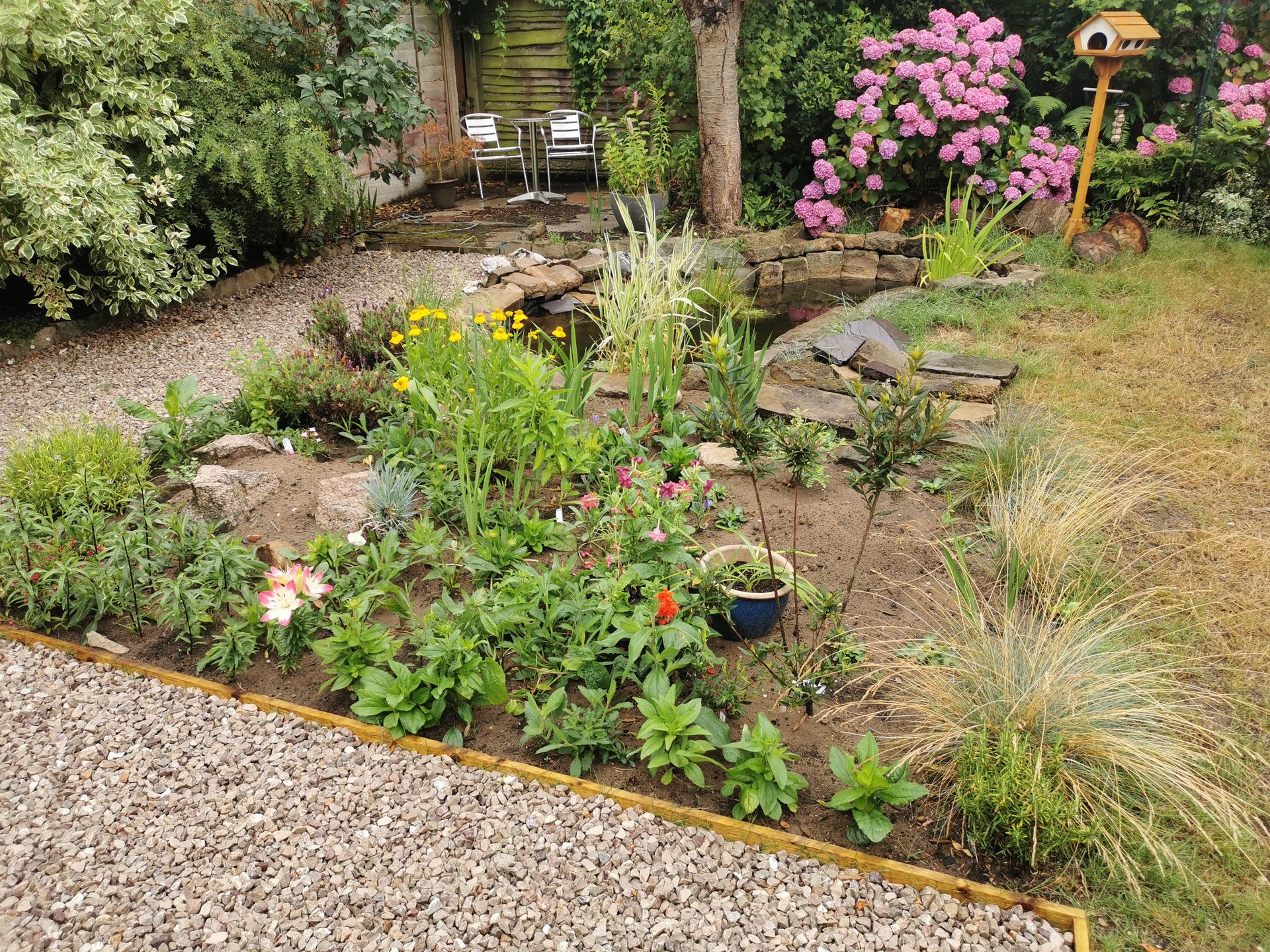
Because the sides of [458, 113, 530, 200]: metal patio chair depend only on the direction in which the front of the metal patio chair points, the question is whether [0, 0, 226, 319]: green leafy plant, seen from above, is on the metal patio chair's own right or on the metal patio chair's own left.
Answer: on the metal patio chair's own right

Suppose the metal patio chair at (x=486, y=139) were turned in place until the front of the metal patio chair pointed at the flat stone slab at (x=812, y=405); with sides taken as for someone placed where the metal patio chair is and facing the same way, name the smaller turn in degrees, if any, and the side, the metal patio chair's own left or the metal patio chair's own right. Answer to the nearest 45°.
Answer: approximately 45° to the metal patio chair's own right

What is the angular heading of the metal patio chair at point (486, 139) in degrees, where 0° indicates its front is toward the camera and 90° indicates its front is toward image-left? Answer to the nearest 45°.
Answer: approximately 315°

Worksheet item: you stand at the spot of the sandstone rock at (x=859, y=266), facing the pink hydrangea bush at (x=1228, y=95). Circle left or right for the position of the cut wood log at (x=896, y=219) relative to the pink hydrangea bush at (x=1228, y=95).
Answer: left
